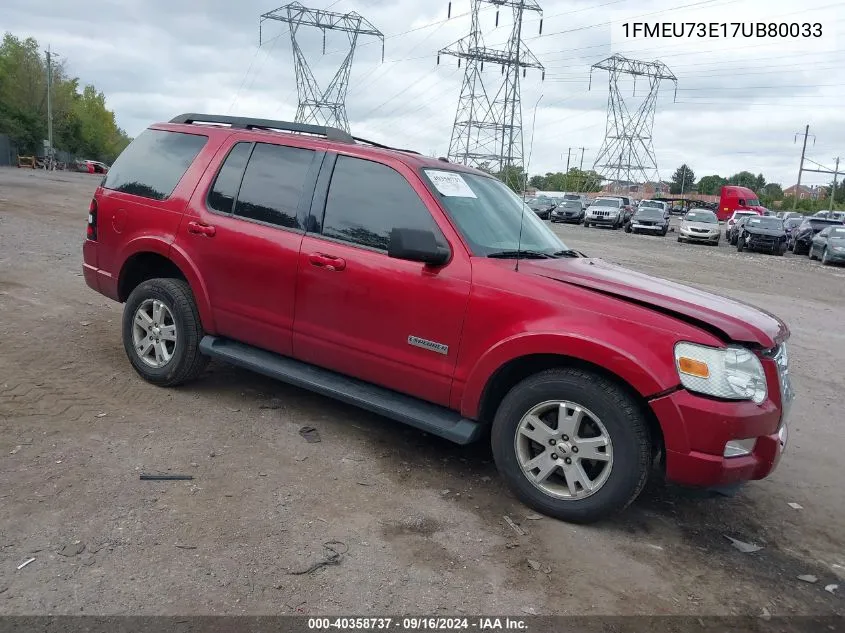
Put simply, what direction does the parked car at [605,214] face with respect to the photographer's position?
facing the viewer and to the left of the viewer

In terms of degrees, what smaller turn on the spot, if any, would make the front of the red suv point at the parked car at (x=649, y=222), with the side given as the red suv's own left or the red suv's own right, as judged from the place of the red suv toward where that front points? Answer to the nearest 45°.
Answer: approximately 135° to the red suv's own left

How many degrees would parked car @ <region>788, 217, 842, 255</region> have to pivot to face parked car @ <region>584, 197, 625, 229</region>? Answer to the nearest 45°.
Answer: approximately 90° to its right

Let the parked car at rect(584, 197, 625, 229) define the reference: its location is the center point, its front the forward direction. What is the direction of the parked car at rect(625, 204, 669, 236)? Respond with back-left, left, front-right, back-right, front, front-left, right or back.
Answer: left

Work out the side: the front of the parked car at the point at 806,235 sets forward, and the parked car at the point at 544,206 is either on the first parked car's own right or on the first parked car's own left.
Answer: on the first parked car's own right

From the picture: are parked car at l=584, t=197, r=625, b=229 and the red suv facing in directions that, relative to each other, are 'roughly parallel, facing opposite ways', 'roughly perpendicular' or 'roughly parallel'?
roughly perpendicular

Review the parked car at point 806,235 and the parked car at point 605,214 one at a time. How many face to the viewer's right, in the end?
0

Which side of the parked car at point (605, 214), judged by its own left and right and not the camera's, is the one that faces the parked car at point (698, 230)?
left

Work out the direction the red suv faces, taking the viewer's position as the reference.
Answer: facing the viewer and to the right of the viewer

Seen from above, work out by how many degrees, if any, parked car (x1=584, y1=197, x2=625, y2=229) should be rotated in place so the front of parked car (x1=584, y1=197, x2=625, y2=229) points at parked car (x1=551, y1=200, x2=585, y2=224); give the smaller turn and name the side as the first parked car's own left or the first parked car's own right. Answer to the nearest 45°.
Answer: approximately 90° to the first parked car's own right

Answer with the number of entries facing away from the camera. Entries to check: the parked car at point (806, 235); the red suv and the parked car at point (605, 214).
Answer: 0

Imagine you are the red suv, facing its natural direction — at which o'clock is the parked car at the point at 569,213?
The parked car is roughly at 8 o'clock from the red suv.

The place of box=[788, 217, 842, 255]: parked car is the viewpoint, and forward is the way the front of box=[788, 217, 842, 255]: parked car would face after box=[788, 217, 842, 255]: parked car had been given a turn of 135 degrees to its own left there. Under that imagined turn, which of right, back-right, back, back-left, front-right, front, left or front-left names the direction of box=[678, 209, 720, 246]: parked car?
back

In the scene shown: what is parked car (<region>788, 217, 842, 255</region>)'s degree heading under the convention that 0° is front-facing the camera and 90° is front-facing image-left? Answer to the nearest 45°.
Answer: approximately 45°
